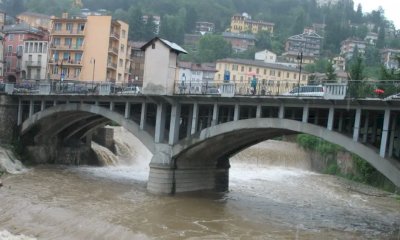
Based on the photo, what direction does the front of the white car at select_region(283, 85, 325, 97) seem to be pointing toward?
to the viewer's left

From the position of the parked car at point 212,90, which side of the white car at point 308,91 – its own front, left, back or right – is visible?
front
